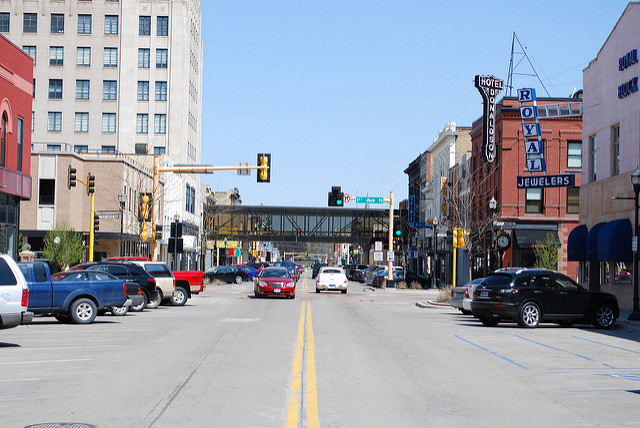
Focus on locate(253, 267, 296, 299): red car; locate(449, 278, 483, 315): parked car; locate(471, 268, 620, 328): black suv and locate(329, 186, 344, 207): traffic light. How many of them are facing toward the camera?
2

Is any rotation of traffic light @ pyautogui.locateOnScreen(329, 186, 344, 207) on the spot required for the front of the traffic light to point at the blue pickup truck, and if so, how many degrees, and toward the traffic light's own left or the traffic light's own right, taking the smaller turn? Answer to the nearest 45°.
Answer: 0° — it already faces it

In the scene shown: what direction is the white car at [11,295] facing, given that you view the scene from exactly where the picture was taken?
facing to the left of the viewer

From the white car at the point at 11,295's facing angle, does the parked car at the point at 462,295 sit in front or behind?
behind

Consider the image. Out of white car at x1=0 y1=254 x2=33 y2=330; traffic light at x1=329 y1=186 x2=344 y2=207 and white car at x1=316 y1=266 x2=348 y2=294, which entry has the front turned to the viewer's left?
white car at x1=0 y1=254 x2=33 y2=330

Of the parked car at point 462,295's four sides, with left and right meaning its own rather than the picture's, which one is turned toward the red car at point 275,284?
left

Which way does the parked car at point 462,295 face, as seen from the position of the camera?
facing away from the viewer and to the right of the viewer

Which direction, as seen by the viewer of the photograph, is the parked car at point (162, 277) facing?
facing to the left of the viewer

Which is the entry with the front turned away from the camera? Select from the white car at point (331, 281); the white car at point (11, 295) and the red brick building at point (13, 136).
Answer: the white car at point (331, 281)

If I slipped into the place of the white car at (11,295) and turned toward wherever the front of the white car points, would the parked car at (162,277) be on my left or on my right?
on my right
